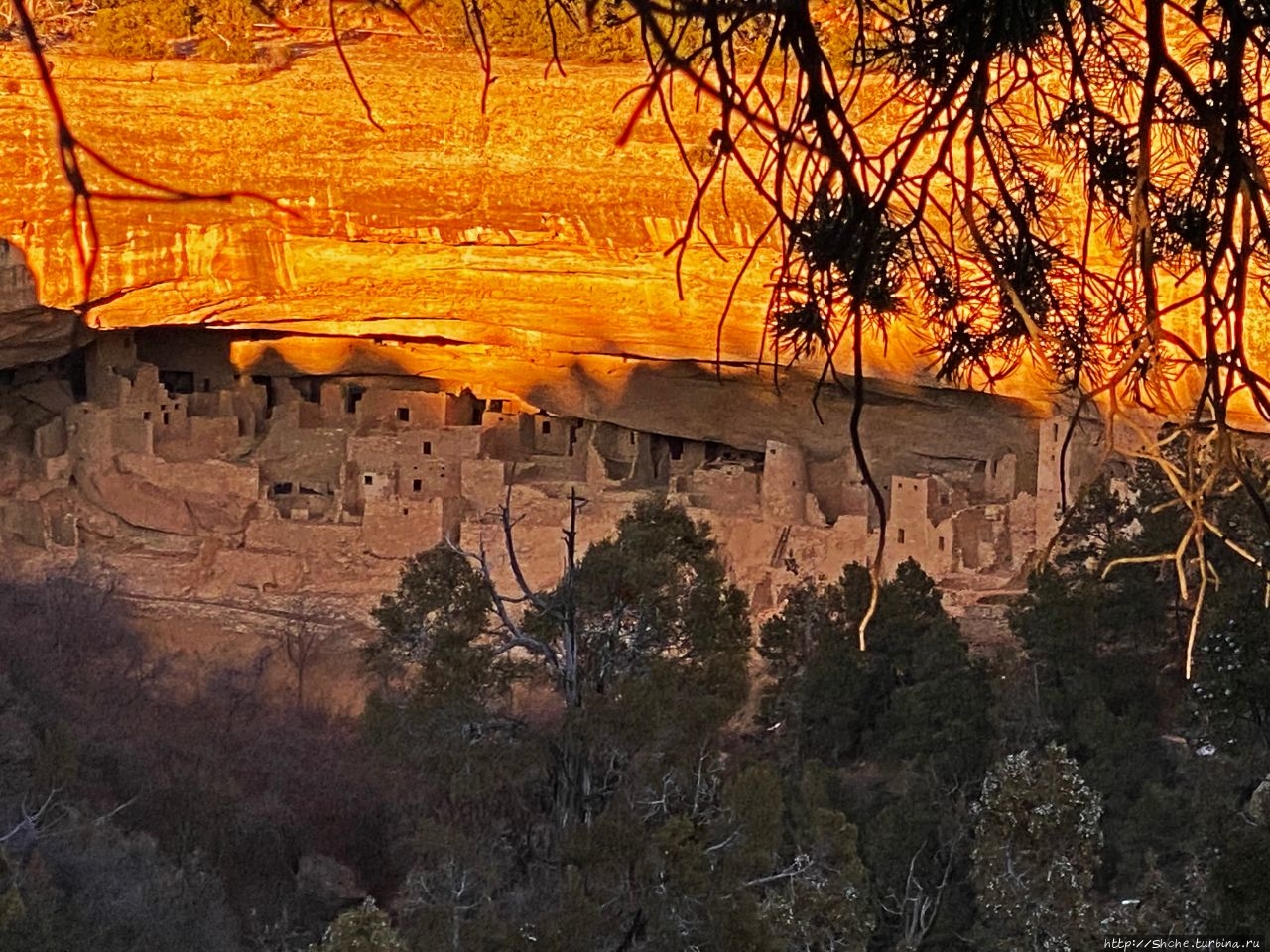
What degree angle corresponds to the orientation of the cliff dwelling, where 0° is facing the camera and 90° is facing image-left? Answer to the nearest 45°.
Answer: approximately 0°

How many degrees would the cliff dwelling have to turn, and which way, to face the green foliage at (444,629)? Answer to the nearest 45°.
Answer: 0° — it already faces it

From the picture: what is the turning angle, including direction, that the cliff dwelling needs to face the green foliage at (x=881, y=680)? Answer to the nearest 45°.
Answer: approximately 45° to its left

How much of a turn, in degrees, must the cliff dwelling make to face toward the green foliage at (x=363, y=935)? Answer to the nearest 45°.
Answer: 0° — it already faces it

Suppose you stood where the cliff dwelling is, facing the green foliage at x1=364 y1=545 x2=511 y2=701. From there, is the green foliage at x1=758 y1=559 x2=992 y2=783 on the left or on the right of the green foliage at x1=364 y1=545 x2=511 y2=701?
left

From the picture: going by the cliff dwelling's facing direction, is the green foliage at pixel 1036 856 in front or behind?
in front
